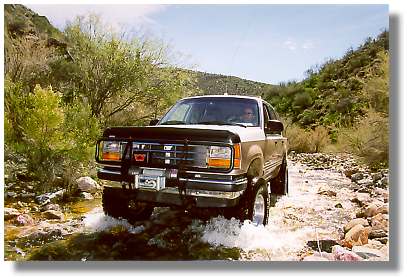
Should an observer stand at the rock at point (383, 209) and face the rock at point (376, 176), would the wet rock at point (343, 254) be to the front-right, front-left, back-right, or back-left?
back-left

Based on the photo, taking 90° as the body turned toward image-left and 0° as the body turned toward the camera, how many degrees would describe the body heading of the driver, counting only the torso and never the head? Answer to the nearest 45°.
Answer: approximately 45°

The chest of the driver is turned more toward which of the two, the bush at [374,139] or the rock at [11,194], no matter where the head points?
the rock

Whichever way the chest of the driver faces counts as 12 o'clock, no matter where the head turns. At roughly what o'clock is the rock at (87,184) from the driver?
The rock is roughly at 1 o'clock from the driver.

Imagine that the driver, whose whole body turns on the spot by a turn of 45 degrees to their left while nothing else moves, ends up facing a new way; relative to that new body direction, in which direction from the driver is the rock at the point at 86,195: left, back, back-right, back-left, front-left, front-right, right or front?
right

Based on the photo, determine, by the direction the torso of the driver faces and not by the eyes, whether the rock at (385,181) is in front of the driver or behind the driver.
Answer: behind

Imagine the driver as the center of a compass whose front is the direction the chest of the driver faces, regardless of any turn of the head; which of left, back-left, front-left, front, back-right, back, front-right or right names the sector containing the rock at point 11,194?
front-right

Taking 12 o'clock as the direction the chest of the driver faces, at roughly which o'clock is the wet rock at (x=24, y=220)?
The wet rock is roughly at 1 o'clock from the driver.

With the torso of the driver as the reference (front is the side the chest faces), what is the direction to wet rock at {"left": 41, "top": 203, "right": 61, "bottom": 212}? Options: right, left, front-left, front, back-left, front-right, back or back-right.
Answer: front-right

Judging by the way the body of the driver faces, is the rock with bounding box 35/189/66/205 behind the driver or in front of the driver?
in front
